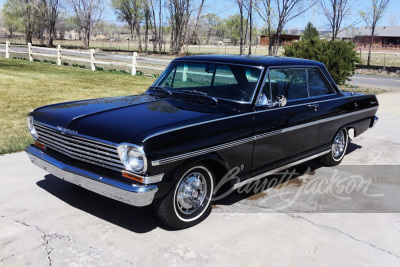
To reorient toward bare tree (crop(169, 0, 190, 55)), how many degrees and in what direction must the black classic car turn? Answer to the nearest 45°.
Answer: approximately 135° to its right

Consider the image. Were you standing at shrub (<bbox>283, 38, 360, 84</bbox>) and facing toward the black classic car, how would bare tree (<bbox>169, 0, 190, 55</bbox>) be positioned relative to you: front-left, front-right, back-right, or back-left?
back-right

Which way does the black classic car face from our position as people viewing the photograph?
facing the viewer and to the left of the viewer

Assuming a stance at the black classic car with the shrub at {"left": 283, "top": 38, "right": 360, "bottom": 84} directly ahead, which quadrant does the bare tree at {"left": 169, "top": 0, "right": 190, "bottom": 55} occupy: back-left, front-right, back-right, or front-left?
front-left

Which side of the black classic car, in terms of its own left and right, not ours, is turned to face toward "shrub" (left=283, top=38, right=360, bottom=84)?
back
